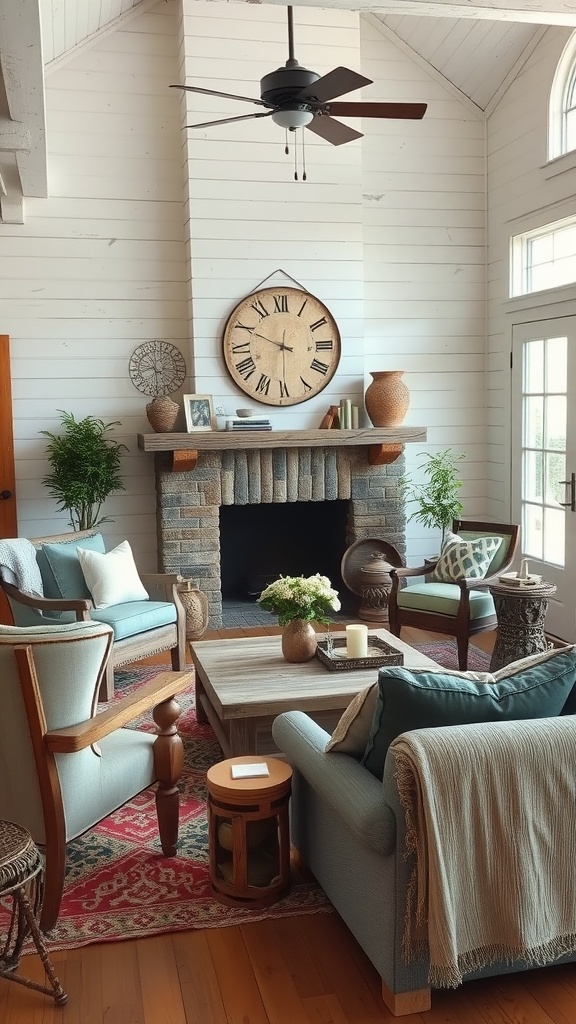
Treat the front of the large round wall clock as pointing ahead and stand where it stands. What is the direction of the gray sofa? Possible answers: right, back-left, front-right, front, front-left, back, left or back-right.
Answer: front

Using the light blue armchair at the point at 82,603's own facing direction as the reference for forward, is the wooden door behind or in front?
behind

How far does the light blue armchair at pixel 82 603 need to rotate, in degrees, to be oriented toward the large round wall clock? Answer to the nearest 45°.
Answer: approximately 90° to its left

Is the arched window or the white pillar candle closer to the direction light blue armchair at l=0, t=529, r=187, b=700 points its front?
the white pillar candle

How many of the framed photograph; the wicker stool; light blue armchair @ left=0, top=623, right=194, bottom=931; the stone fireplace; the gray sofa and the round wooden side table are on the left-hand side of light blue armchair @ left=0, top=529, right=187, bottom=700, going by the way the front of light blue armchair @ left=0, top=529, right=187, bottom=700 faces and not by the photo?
2

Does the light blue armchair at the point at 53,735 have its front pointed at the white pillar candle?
yes

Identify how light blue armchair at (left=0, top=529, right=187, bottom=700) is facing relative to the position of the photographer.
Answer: facing the viewer and to the right of the viewer

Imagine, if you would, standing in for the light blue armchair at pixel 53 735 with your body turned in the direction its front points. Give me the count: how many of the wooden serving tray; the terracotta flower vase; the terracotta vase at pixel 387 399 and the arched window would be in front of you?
4

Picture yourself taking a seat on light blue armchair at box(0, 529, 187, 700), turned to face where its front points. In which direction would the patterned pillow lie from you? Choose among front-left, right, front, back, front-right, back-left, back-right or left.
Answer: front-left

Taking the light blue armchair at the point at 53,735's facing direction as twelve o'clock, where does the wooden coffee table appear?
The wooden coffee table is roughly at 12 o'clock from the light blue armchair.

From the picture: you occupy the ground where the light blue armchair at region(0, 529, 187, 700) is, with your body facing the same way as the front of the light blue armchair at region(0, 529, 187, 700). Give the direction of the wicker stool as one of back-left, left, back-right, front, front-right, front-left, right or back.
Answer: front-right

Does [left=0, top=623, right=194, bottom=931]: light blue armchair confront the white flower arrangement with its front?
yes

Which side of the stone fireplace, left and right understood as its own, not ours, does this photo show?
front

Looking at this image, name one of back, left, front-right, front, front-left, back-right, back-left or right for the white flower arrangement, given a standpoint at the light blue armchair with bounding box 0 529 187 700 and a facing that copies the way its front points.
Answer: front

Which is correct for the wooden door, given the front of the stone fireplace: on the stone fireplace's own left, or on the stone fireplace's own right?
on the stone fireplace's own right

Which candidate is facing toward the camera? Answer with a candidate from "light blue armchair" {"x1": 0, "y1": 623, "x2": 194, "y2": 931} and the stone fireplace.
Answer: the stone fireplace

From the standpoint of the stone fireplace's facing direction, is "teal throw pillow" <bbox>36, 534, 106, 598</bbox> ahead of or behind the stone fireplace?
ahead

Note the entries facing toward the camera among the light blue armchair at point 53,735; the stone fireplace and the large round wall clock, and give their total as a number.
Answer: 2

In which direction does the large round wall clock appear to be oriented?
toward the camera
